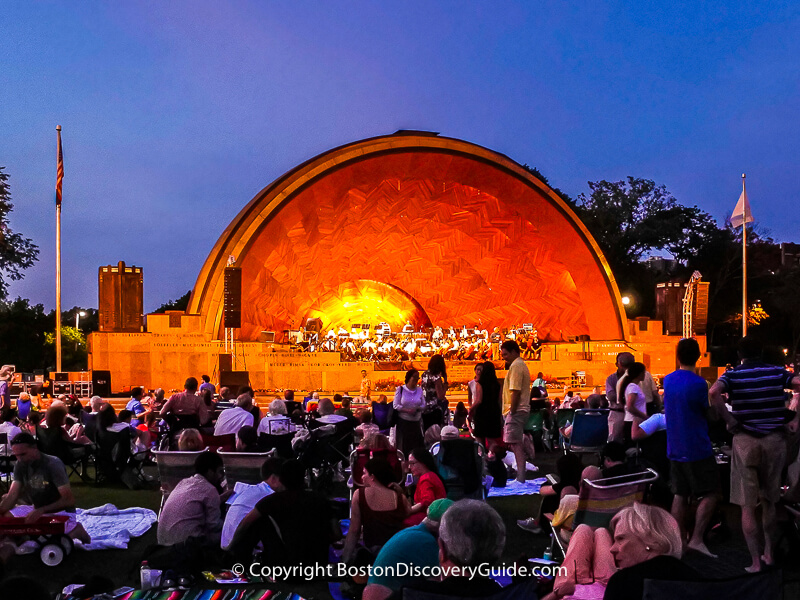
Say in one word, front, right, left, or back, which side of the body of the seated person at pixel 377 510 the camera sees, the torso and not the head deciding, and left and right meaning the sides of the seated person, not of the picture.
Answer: back

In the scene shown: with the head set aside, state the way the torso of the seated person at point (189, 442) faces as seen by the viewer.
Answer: away from the camera

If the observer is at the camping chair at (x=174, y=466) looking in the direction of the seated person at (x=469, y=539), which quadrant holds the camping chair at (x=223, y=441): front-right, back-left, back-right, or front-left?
back-left

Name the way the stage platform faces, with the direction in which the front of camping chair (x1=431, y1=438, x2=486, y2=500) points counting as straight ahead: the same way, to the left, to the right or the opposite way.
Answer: the opposite way

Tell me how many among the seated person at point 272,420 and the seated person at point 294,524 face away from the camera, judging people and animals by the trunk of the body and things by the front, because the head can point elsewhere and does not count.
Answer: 2

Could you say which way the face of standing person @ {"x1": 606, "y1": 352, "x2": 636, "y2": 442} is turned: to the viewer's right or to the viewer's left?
to the viewer's left

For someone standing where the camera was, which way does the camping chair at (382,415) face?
facing away from the viewer

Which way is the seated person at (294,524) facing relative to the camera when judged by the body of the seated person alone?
away from the camera

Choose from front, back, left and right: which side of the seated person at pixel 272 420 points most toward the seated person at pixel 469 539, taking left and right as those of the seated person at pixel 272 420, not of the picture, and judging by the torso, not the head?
back

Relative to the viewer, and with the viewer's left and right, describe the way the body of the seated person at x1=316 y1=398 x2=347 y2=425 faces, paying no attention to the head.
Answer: facing away from the viewer

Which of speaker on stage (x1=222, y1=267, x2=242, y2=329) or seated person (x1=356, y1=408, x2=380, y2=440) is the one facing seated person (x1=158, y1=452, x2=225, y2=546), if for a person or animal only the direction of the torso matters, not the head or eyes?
the speaker on stage
